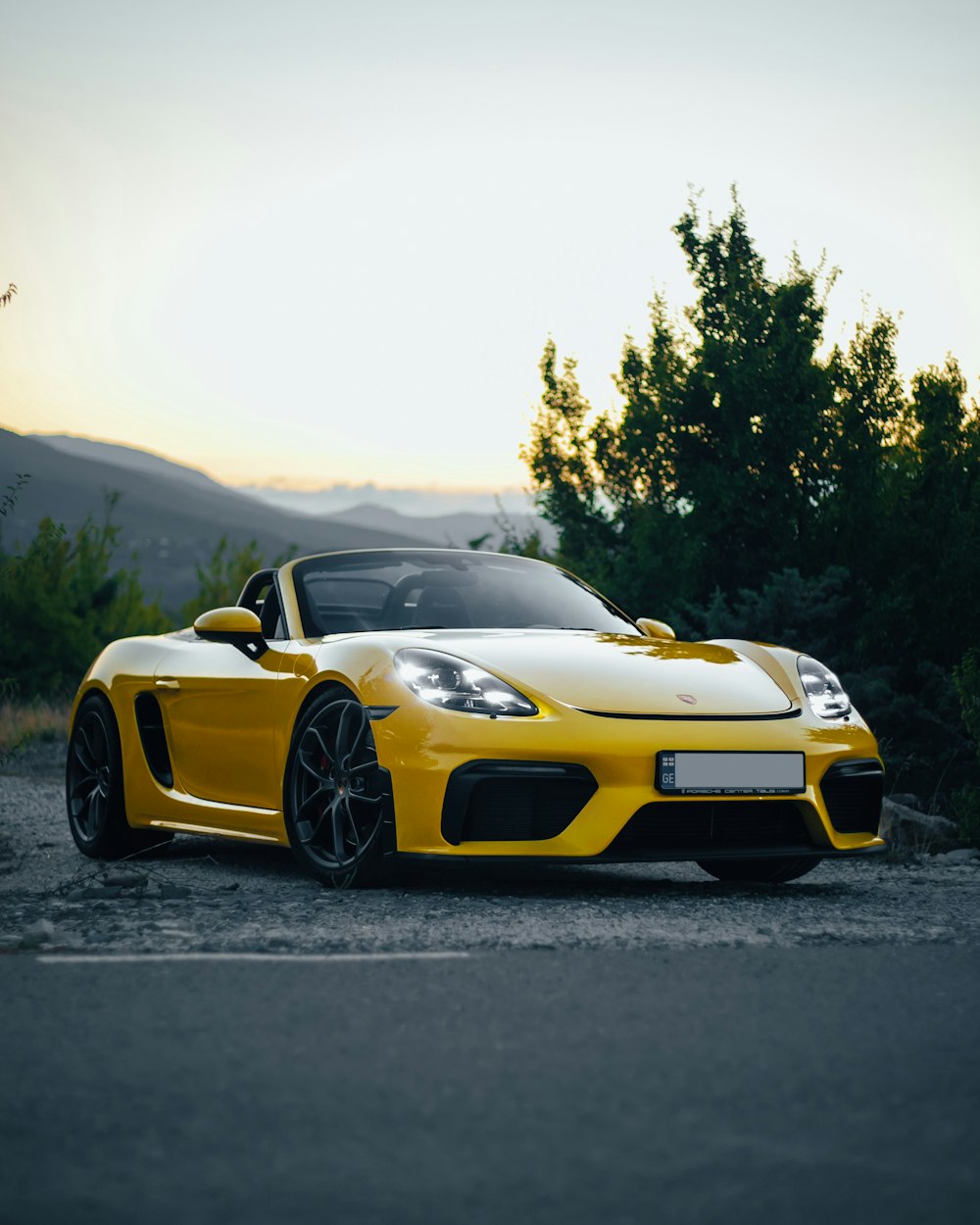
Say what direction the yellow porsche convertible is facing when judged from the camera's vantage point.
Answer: facing the viewer and to the right of the viewer

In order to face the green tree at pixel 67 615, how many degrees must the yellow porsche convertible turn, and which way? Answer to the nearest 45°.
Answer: approximately 135° to its left

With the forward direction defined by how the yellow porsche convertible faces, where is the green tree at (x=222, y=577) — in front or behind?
behind
